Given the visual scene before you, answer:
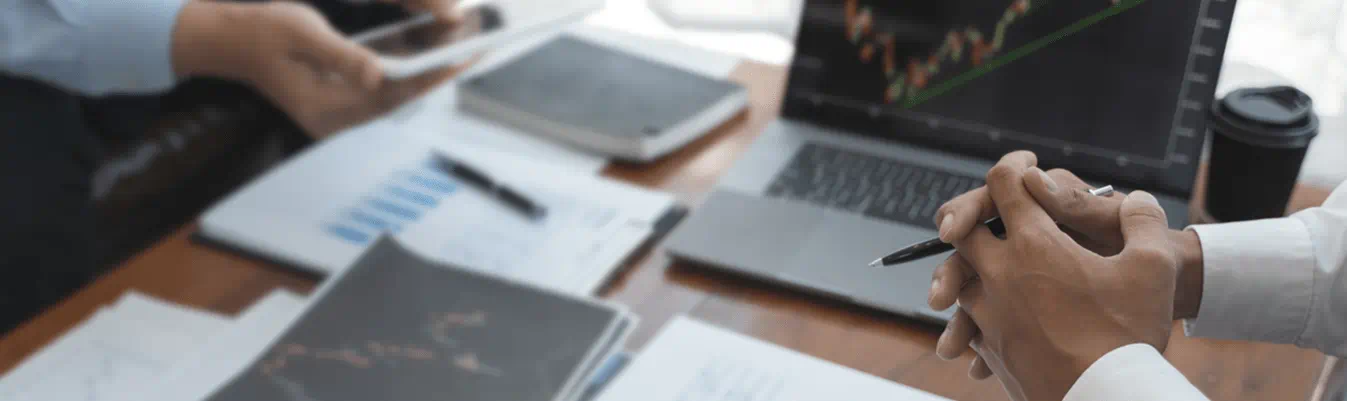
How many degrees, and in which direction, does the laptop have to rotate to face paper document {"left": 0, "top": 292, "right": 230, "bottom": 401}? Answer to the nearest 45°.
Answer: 0° — it already faces it

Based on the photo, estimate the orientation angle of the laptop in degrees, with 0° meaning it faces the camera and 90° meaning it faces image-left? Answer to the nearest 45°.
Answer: approximately 45°

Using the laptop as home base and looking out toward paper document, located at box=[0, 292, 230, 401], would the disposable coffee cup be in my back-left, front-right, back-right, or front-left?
back-left
